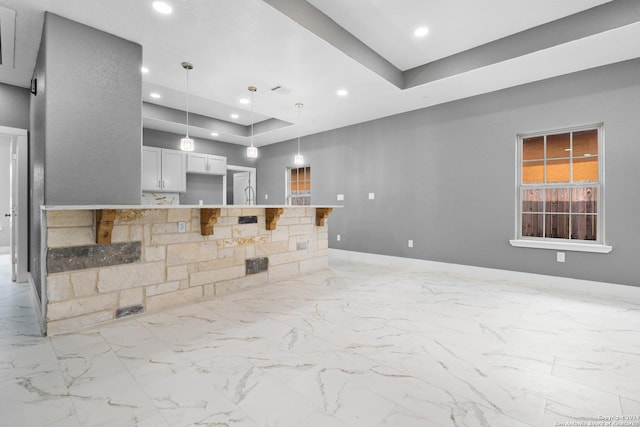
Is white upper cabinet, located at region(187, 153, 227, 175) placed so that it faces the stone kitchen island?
yes

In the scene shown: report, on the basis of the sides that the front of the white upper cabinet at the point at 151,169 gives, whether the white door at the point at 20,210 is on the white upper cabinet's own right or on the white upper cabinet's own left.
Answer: on the white upper cabinet's own right

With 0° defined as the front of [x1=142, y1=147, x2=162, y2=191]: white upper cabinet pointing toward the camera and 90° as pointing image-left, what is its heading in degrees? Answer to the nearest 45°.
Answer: approximately 0°

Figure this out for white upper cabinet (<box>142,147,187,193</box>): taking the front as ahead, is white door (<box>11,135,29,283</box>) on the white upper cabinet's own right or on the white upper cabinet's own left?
on the white upper cabinet's own right

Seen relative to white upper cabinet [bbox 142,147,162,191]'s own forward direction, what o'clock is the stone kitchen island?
The stone kitchen island is roughly at 12 o'clock from the white upper cabinet.

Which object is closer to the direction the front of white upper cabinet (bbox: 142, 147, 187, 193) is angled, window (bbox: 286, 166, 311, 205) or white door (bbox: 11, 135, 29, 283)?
the white door

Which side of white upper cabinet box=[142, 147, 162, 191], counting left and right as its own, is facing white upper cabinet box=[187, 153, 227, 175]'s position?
left

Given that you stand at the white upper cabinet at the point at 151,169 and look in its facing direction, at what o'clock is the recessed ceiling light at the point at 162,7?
The recessed ceiling light is roughly at 12 o'clock from the white upper cabinet.

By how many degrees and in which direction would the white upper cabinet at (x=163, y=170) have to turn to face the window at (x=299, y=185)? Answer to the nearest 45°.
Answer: approximately 90° to its left

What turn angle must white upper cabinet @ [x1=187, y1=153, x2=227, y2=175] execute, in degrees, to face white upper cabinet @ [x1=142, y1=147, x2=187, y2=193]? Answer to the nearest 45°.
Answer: approximately 45° to its right

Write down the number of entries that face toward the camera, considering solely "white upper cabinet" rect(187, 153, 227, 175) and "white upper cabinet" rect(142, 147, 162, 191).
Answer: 2
